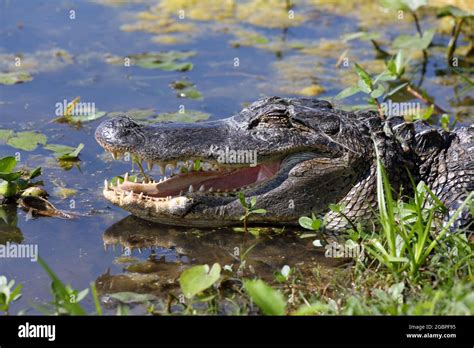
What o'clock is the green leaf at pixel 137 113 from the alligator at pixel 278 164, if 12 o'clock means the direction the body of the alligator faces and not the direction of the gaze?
The green leaf is roughly at 2 o'clock from the alligator.

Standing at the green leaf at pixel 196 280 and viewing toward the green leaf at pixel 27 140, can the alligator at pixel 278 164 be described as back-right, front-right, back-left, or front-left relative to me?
front-right

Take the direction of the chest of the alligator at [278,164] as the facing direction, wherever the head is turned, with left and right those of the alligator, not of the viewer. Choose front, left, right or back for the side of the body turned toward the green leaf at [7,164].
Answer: front

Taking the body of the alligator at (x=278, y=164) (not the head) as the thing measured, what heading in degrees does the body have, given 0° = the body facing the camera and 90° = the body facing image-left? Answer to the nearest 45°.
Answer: approximately 90°

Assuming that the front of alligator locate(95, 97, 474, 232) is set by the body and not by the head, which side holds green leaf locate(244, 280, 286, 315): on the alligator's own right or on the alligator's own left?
on the alligator's own left

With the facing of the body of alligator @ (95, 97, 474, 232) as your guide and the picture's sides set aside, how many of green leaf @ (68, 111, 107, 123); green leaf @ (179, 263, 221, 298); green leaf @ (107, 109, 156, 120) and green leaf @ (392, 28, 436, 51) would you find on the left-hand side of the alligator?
1

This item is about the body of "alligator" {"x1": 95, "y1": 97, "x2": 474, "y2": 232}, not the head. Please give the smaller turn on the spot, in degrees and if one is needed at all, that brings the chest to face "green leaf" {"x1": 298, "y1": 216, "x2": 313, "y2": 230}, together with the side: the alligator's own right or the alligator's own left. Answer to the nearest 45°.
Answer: approximately 90° to the alligator's own left

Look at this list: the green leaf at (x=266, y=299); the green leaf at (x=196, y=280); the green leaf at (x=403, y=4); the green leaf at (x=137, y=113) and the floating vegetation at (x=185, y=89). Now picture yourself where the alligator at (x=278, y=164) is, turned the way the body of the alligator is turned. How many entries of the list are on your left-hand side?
2

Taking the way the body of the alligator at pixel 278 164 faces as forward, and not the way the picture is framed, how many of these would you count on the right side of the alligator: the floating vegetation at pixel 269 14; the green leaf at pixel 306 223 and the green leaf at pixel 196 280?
1

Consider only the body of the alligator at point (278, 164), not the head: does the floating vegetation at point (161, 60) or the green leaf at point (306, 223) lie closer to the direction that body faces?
the floating vegetation

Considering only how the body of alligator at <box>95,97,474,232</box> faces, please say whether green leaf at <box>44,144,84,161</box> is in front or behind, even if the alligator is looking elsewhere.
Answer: in front

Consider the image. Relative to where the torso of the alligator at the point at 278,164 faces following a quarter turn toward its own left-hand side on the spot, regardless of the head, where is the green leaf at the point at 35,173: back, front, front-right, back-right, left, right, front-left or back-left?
right

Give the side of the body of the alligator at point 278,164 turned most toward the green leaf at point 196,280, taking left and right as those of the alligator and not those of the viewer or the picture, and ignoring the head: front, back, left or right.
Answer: left

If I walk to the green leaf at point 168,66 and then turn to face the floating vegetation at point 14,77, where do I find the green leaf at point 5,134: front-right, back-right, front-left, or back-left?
front-left

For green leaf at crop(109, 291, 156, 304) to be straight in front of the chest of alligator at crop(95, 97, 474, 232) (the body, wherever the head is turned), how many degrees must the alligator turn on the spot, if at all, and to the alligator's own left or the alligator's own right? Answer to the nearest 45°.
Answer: approximately 45° to the alligator's own left

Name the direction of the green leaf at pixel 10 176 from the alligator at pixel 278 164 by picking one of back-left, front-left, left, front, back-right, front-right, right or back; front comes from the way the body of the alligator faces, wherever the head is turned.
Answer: front

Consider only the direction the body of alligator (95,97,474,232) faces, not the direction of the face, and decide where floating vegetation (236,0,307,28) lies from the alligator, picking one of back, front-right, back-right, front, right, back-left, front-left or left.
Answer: right

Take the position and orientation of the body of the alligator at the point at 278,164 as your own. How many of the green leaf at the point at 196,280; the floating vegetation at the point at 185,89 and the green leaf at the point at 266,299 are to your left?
2
